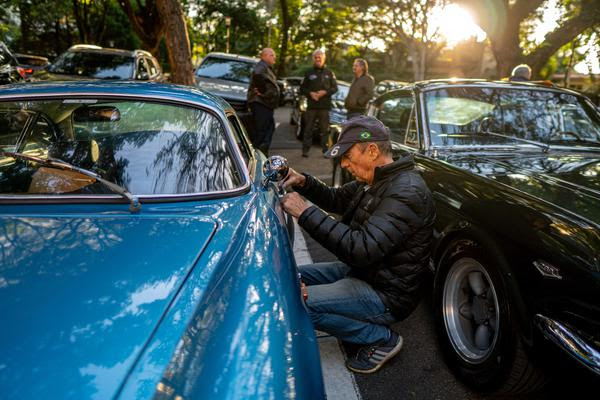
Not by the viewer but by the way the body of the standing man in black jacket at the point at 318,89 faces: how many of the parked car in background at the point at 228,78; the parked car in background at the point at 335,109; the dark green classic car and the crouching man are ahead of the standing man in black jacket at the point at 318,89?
2

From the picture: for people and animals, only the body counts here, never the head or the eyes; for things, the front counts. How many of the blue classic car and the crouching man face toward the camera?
1

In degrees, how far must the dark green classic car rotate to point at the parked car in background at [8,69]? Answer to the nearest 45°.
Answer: approximately 180°

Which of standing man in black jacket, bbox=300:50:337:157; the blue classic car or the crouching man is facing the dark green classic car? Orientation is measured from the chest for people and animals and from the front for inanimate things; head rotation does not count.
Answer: the standing man in black jacket

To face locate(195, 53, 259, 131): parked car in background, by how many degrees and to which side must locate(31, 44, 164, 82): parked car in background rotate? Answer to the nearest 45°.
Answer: approximately 135° to its left

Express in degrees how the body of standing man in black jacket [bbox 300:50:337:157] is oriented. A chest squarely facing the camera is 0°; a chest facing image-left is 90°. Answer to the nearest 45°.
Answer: approximately 0°

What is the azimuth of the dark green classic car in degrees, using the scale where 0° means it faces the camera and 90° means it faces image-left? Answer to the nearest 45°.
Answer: approximately 315°

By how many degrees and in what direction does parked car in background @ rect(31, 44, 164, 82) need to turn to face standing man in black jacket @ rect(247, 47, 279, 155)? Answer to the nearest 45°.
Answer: approximately 90° to its left

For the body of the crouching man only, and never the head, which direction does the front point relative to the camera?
to the viewer's left

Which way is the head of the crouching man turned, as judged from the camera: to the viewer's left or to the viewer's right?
to the viewer's left

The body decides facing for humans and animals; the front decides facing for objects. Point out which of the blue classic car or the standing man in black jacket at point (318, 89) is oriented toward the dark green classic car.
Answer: the standing man in black jacket
